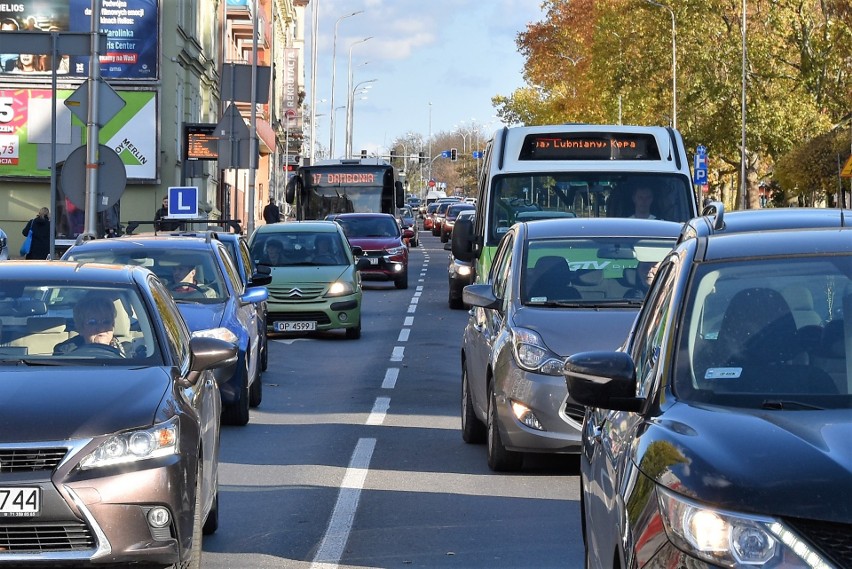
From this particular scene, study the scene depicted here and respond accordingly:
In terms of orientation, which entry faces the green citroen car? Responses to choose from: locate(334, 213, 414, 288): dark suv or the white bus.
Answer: the dark suv

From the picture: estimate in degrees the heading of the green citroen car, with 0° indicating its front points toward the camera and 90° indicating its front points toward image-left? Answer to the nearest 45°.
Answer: approximately 0°

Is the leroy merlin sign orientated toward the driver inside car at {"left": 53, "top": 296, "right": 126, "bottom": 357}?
yes

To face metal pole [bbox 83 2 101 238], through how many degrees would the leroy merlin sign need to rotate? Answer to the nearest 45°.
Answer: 0° — it already faces it
